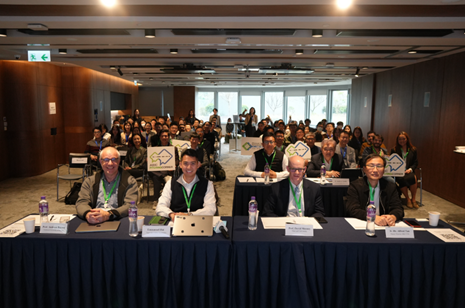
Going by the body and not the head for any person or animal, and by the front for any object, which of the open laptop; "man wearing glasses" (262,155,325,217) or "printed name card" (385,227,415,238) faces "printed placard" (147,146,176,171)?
the open laptop

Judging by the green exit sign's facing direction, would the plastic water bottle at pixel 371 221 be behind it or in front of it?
in front

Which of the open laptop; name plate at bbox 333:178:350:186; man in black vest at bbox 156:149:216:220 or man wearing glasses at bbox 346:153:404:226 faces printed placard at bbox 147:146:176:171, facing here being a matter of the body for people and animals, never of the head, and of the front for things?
the open laptop

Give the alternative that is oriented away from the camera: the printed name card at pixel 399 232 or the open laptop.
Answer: the open laptop

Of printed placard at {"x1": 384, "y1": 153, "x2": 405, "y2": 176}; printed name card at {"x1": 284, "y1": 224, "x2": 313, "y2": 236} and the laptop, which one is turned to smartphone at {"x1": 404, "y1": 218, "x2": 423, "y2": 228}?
the printed placard

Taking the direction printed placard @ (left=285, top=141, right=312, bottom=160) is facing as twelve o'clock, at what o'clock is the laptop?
The laptop is roughly at 1 o'clock from the printed placard.

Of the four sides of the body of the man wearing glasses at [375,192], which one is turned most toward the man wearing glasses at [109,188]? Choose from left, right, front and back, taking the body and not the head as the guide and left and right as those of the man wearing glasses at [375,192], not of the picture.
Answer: right

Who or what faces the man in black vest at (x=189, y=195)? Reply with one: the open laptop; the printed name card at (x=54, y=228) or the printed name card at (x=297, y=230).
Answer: the open laptop
